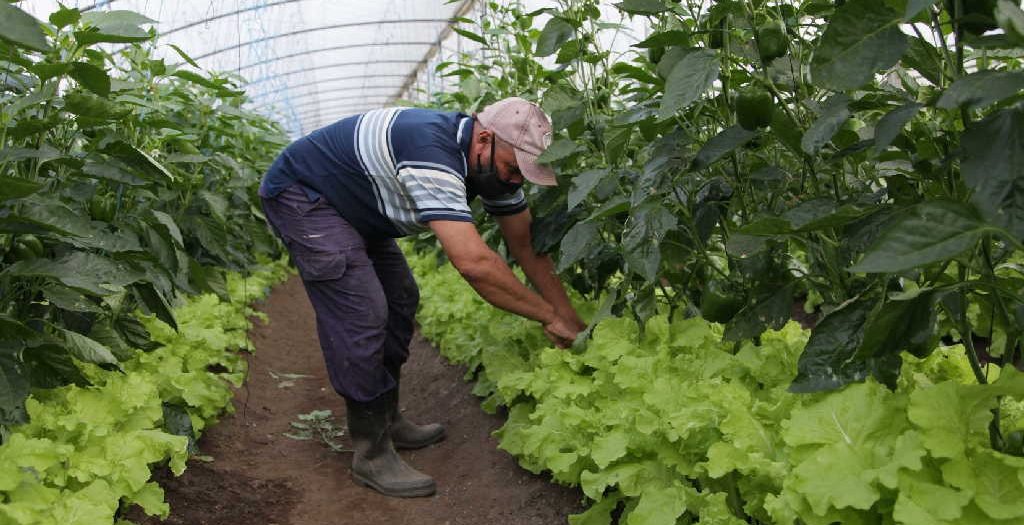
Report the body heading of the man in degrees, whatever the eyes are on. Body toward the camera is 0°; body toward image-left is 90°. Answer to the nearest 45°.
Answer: approximately 270°

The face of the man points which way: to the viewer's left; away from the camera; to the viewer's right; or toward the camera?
to the viewer's right

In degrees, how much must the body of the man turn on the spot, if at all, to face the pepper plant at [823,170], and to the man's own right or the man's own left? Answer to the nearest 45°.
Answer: approximately 45° to the man's own right

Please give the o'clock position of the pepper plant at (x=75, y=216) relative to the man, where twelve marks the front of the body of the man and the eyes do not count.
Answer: The pepper plant is roughly at 5 o'clock from the man.
